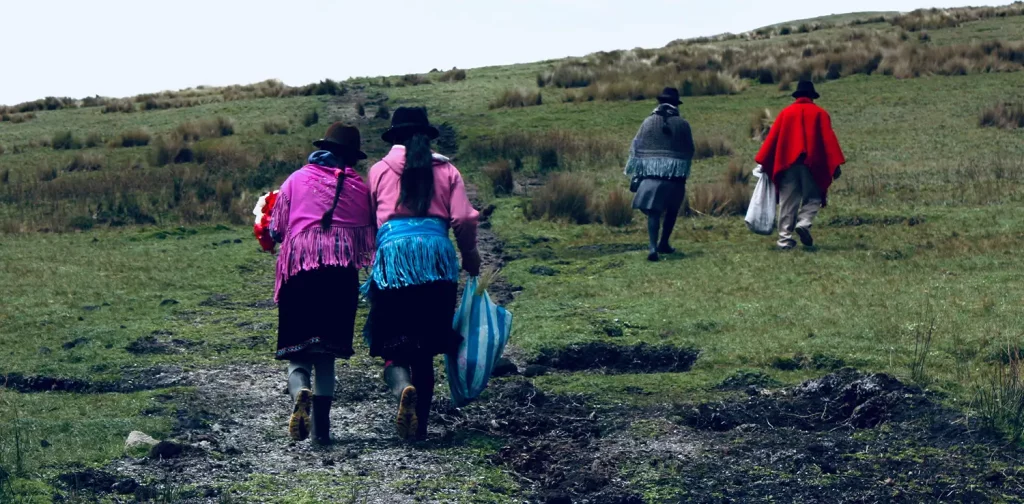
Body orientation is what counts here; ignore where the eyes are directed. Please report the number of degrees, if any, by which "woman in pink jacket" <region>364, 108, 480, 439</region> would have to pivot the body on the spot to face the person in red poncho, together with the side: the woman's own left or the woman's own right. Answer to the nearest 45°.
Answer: approximately 45° to the woman's own right

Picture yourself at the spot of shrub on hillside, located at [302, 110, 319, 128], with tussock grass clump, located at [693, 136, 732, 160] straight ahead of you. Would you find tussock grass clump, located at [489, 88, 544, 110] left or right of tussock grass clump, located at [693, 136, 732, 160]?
left

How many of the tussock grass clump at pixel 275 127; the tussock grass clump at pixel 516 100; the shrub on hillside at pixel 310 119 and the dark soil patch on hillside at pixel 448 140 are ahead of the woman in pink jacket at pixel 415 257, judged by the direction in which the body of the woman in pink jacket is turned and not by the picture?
4

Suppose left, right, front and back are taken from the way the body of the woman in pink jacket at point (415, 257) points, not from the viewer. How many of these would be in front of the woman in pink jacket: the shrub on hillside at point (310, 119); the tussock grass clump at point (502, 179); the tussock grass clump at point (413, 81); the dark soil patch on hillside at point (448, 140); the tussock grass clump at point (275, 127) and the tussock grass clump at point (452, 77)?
6

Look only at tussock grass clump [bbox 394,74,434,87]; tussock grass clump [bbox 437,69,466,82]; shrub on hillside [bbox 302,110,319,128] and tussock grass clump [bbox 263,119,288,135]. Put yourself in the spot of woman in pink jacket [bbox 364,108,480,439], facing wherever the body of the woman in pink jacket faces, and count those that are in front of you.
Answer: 4

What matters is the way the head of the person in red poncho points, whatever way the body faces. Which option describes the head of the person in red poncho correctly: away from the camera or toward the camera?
away from the camera

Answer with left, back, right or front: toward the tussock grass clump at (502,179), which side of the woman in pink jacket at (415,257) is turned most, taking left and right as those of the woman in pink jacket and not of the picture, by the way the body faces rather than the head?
front

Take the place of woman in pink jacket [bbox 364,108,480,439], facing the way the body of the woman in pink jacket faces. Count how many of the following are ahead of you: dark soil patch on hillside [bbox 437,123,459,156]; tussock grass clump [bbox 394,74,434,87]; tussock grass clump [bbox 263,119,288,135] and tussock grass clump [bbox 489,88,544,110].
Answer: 4

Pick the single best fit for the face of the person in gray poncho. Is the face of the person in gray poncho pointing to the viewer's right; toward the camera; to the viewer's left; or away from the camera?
away from the camera

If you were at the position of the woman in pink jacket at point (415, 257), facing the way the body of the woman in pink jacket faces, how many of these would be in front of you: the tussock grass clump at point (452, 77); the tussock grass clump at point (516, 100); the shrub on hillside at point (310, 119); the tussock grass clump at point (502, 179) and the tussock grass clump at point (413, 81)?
5

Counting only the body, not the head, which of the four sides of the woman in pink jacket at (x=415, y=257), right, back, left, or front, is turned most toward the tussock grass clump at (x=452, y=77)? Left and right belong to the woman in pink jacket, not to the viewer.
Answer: front

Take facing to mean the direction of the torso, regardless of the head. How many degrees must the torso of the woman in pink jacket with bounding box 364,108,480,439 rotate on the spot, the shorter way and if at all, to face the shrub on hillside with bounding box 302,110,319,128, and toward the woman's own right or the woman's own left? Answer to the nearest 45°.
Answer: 0° — they already face it

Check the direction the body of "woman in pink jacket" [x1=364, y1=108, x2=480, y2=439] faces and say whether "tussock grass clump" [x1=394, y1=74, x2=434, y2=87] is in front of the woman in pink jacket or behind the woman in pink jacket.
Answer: in front

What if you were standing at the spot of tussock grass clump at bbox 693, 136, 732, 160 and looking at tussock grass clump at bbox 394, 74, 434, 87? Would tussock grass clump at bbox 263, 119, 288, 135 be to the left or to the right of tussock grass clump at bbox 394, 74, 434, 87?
left

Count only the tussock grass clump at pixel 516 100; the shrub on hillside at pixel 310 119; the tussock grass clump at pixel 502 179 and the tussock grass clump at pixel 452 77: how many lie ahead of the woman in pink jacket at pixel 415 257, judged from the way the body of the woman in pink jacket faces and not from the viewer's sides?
4

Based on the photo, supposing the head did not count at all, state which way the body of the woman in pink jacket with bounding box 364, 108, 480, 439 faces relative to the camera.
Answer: away from the camera

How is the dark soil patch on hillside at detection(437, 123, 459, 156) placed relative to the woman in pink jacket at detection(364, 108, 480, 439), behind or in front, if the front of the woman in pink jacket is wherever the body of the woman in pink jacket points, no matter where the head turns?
in front
